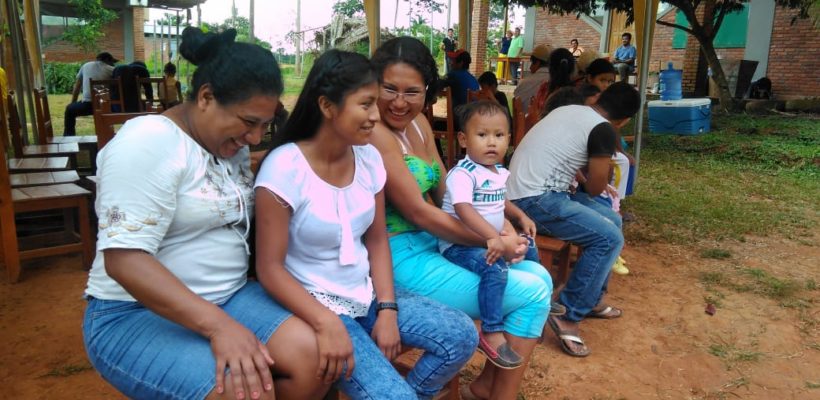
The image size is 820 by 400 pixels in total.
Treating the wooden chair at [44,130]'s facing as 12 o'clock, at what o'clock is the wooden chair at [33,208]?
the wooden chair at [33,208] is roughly at 3 o'clock from the wooden chair at [44,130].

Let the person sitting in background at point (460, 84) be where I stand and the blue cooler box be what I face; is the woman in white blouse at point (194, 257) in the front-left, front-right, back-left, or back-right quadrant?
back-right

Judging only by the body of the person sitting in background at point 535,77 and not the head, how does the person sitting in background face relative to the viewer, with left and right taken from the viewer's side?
facing to the left of the viewer

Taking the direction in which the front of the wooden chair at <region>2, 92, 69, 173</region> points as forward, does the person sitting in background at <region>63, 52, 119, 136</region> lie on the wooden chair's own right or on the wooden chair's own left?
on the wooden chair's own left

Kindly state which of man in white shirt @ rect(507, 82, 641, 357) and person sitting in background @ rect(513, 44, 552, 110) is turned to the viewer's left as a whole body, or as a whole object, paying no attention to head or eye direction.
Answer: the person sitting in background

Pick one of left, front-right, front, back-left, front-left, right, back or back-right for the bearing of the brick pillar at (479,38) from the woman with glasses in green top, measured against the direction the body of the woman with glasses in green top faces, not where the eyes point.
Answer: back-left

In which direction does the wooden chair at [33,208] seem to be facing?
to the viewer's right

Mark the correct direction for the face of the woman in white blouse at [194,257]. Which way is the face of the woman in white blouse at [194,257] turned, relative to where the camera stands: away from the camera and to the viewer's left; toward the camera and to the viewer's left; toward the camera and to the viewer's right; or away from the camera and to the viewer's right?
toward the camera and to the viewer's right

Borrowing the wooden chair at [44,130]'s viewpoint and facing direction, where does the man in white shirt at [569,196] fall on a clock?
The man in white shirt is roughly at 2 o'clock from the wooden chair.

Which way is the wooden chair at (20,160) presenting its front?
to the viewer's right
